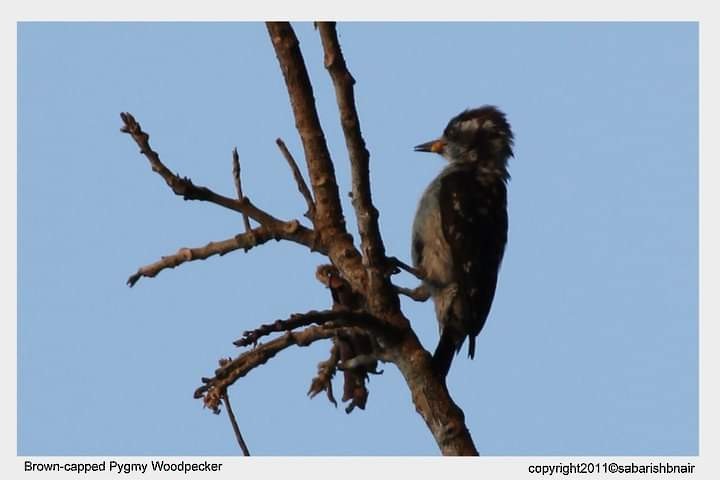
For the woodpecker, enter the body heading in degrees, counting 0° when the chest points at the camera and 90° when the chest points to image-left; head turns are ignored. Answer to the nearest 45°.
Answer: approximately 90°
